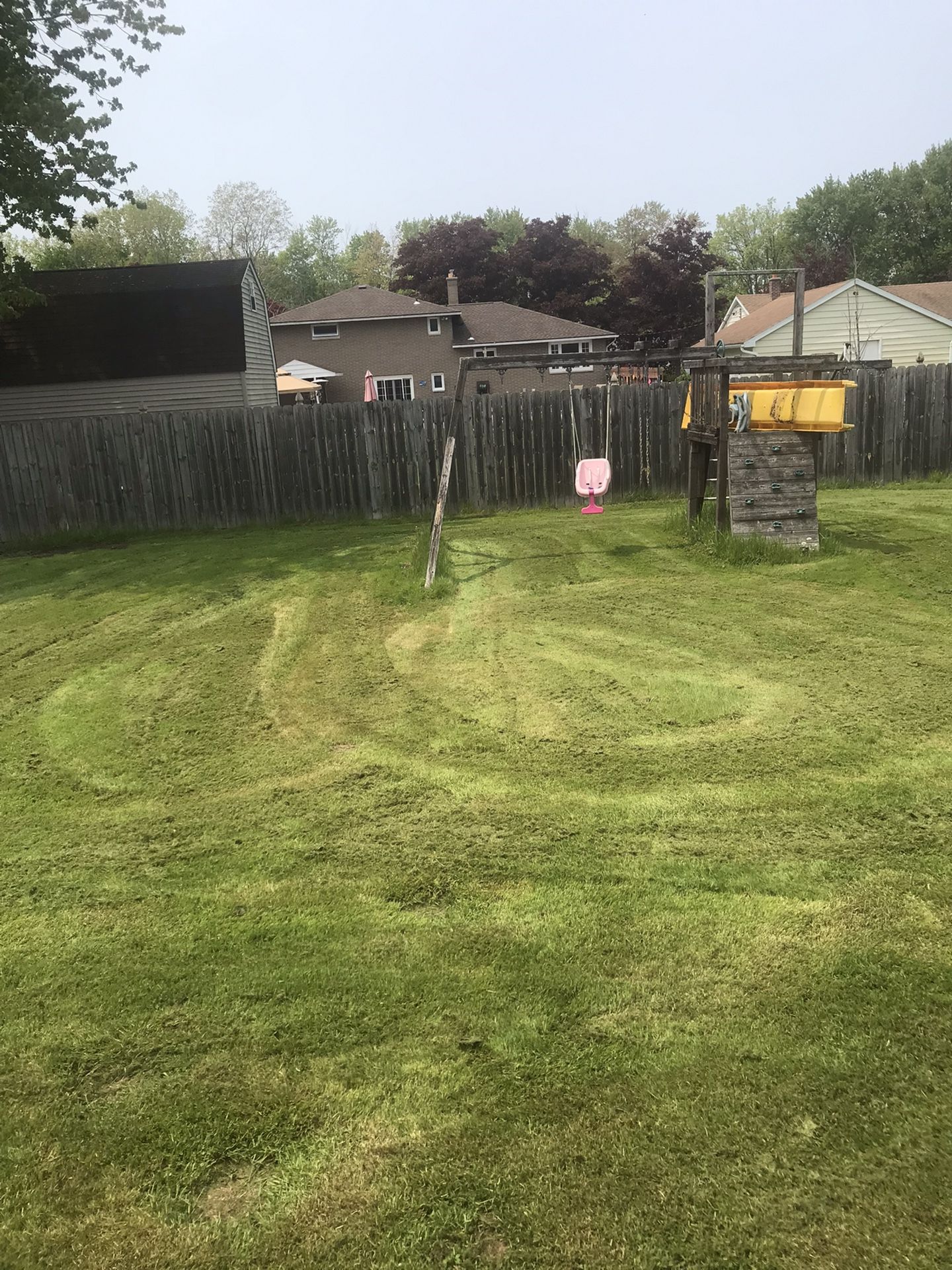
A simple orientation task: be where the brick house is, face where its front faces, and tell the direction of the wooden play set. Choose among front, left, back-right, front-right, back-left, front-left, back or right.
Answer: back

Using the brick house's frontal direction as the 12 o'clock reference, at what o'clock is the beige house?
The beige house is roughly at 4 o'clock from the brick house.

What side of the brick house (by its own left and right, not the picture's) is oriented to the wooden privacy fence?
back

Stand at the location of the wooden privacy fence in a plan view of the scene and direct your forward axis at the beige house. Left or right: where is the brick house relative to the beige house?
left

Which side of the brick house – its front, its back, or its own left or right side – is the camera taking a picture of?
back
